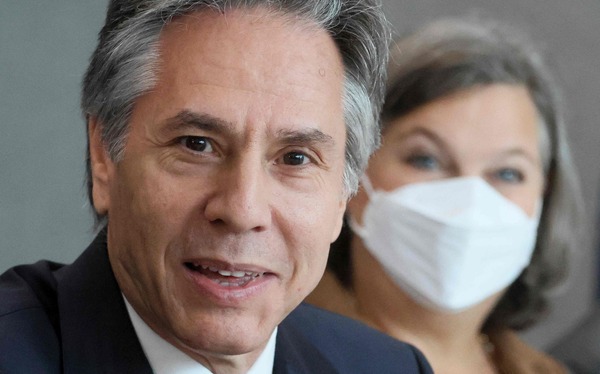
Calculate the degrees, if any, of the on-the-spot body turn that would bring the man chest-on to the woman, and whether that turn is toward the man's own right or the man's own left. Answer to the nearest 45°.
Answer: approximately 135° to the man's own left

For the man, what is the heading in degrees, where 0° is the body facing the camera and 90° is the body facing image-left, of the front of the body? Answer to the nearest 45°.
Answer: approximately 0°
